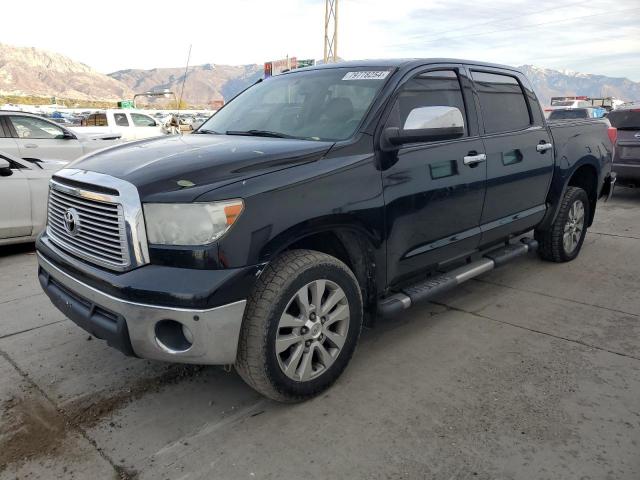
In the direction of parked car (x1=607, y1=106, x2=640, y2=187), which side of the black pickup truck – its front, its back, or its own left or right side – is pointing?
back

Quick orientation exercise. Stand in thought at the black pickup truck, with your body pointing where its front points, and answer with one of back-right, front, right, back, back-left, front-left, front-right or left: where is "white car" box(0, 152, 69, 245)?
right

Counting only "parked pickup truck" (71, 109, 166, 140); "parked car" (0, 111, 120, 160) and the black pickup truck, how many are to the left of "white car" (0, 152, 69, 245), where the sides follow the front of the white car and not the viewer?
2

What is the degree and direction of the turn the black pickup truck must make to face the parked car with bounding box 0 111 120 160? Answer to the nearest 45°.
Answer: approximately 90° to its right
